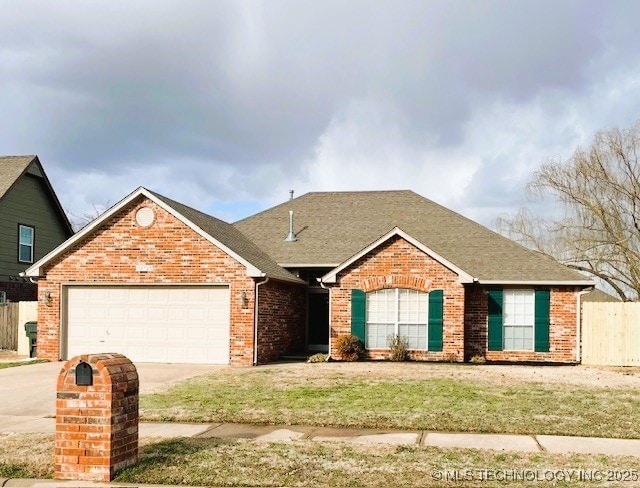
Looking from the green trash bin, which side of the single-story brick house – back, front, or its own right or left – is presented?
right

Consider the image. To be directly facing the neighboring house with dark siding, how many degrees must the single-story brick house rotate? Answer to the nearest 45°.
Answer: approximately 135° to its right

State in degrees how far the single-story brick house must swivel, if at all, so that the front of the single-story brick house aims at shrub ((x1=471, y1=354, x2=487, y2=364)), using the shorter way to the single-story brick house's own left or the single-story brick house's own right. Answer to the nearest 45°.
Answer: approximately 90° to the single-story brick house's own left

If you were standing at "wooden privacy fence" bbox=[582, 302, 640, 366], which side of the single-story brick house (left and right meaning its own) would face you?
left

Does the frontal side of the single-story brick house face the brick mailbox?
yes

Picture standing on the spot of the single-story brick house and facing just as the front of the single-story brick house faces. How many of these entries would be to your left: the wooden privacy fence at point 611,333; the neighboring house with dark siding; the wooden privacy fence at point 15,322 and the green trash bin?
1

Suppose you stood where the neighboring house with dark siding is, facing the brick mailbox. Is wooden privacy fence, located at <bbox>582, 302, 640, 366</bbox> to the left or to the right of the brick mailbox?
left

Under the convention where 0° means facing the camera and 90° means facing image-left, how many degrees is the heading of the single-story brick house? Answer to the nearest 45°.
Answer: approximately 0°

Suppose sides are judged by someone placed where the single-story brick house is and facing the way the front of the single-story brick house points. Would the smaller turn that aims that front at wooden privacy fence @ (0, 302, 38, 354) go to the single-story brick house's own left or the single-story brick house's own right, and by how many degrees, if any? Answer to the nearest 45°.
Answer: approximately 135° to the single-story brick house's own right
